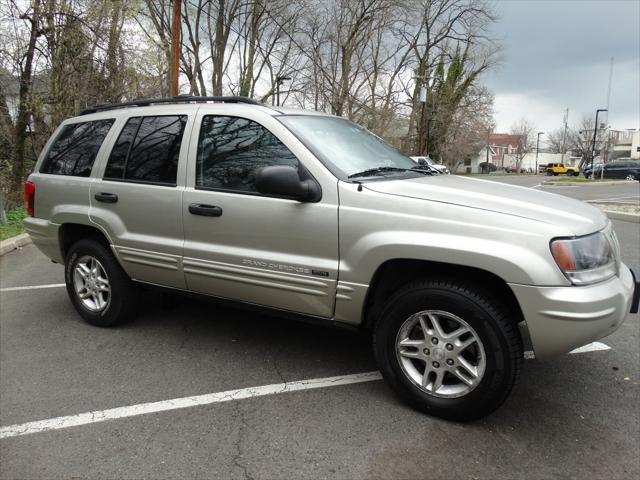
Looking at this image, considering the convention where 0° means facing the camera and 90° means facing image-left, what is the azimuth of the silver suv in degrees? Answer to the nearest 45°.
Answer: approximately 315°

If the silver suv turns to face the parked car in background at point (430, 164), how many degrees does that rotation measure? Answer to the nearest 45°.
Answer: approximately 135° to its left

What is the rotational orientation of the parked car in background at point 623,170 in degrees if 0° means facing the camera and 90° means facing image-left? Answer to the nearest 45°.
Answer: approximately 90°

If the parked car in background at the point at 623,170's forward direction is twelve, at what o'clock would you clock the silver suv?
The silver suv is roughly at 9 o'clock from the parked car in background.

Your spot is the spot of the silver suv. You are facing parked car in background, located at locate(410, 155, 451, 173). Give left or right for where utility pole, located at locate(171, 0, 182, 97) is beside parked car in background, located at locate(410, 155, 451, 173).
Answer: left

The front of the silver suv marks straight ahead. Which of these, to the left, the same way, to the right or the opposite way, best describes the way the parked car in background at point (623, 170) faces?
the opposite way

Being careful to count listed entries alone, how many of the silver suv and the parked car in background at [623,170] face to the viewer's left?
1
